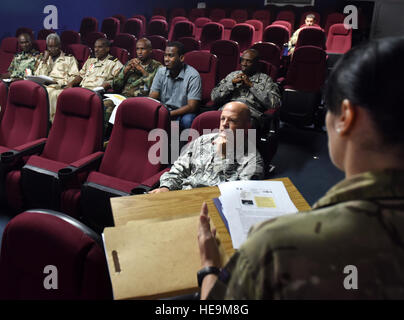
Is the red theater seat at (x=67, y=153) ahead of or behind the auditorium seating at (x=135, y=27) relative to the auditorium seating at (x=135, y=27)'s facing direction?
ahead

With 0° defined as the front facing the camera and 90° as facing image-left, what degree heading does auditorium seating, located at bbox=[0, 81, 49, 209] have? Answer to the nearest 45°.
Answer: approximately 45°

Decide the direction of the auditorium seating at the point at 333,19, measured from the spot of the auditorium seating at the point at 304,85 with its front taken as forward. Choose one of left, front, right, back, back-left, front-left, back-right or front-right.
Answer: back-right

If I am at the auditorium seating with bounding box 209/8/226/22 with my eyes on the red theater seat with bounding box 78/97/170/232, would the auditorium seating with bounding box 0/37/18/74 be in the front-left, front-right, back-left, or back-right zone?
front-right

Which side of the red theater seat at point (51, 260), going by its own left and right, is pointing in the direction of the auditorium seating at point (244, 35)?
back

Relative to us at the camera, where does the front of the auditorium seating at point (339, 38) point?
facing the viewer and to the left of the viewer

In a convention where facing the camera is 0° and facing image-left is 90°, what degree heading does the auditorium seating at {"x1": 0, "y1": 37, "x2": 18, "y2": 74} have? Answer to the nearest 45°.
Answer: approximately 45°

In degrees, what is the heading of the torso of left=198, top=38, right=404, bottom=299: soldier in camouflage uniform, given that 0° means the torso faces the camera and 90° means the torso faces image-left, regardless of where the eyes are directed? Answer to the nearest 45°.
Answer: approximately 135°

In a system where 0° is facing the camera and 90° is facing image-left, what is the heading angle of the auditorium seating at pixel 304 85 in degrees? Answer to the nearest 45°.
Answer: approximately 45°

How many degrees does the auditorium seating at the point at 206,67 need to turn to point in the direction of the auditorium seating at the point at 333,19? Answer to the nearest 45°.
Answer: approximately 180°

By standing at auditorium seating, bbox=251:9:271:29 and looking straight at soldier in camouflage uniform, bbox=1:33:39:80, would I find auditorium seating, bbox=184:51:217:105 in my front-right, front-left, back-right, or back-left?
front-left
